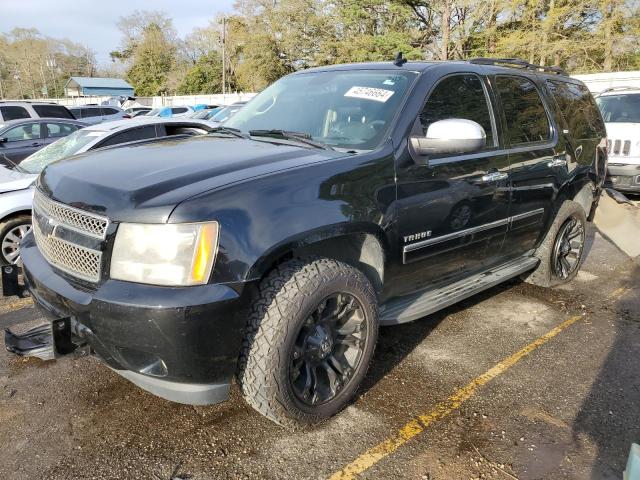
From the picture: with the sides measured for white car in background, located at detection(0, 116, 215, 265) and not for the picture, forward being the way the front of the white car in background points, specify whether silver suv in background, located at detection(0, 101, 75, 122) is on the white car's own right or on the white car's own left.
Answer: on the white car's own right

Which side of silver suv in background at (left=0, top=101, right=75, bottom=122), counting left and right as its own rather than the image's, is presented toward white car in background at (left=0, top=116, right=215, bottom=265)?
left

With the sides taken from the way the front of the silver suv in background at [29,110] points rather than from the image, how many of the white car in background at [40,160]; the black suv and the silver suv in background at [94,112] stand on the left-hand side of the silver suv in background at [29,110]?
2

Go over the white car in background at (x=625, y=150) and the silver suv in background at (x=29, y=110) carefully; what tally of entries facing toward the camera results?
1

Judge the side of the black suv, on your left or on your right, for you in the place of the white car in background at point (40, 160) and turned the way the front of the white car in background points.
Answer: on your left

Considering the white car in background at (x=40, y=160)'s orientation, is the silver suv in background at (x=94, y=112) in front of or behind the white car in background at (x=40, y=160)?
behind

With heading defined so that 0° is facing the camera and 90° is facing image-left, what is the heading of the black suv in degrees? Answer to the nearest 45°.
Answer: approximately 45°
